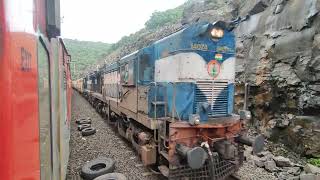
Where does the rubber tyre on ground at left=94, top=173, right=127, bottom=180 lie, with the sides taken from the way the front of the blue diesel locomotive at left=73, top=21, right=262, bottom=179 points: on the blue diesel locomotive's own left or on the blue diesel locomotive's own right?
on the blue diesel locomotive's own right

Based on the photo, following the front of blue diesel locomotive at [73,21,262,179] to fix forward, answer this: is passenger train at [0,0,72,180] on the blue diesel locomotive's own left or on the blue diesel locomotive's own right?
on the blue diesel locomotive's own right
